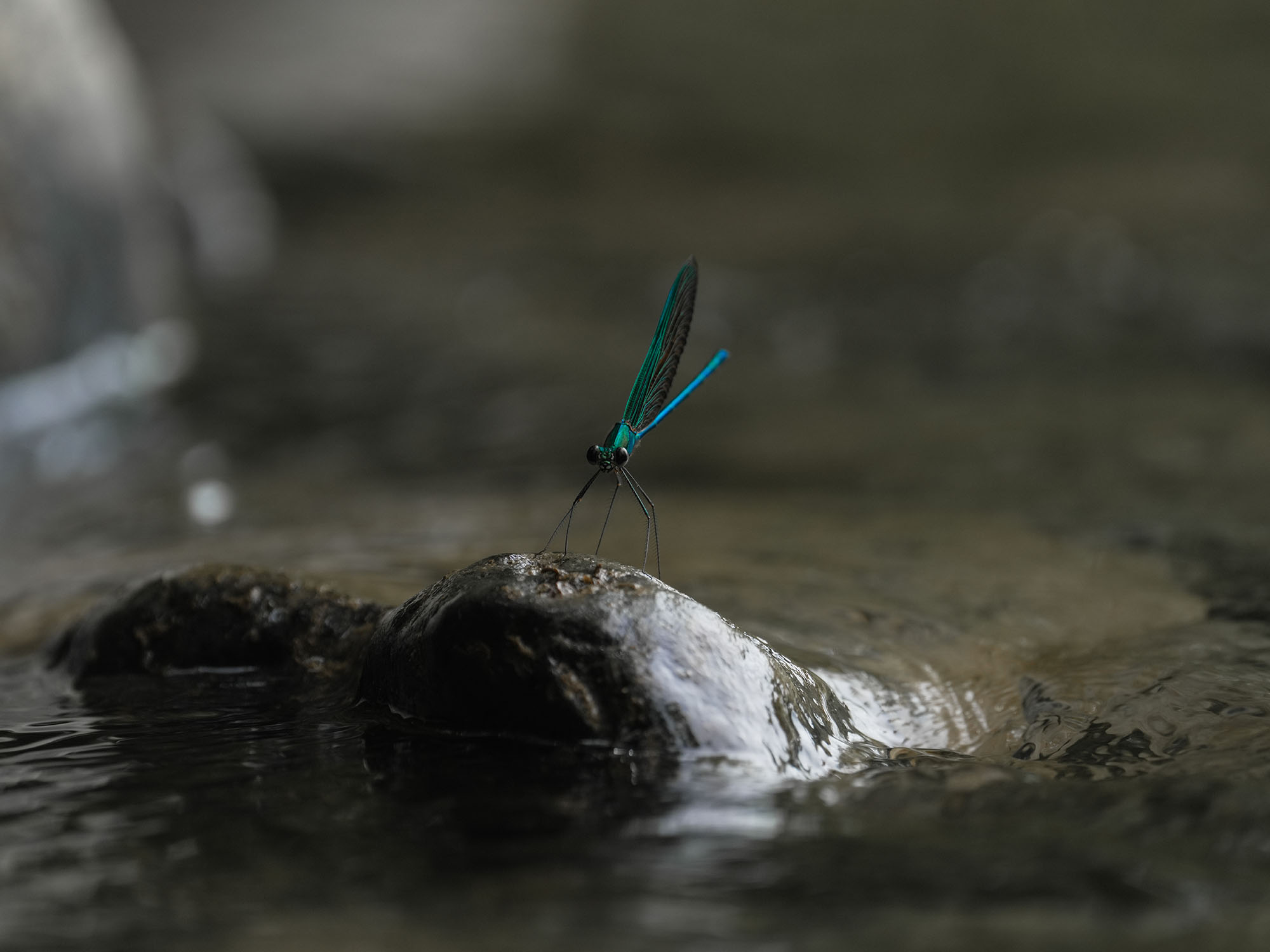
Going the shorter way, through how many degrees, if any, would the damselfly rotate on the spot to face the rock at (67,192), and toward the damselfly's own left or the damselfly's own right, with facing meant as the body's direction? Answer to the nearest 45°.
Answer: approximately 90° to the damselfly's own right

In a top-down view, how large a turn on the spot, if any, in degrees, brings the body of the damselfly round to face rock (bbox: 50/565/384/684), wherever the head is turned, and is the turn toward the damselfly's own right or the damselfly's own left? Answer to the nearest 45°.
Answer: approximately 45° to the damselfly's own right

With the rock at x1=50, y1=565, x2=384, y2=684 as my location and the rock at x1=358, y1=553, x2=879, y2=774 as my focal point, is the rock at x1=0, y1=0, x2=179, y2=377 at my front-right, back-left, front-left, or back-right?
back-left

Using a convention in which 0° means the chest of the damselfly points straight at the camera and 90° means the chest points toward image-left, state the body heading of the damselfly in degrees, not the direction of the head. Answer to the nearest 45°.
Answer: approximately 45°
